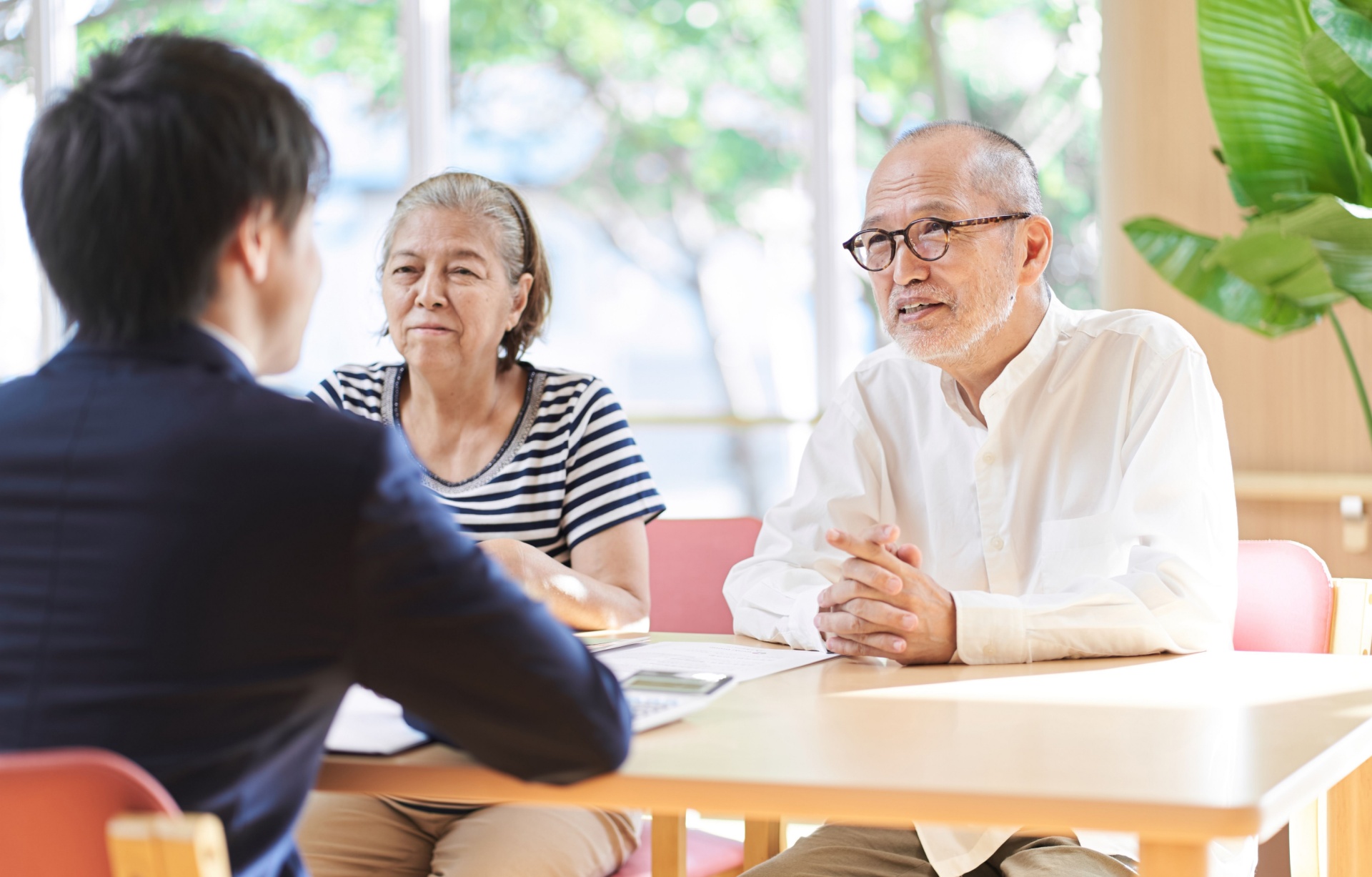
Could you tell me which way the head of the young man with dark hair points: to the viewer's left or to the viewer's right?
to the viewer's right

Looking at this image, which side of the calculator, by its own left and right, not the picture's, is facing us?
front

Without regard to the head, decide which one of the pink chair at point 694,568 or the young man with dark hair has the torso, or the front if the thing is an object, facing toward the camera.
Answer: the pink chair

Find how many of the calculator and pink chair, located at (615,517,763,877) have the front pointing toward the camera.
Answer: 2

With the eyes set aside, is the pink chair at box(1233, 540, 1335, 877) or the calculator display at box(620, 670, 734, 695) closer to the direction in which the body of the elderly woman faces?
the calculator display

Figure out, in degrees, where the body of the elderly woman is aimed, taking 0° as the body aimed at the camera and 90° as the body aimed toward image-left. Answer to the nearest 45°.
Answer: approximately 45°

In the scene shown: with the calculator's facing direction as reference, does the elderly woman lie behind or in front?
behind

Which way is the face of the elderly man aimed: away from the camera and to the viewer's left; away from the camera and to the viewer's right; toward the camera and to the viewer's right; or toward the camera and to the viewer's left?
toward the camera and to the viewer's left

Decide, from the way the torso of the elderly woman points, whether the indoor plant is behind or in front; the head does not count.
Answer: behind

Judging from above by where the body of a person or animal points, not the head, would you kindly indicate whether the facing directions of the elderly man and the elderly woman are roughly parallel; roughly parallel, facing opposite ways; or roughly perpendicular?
roughly parallel

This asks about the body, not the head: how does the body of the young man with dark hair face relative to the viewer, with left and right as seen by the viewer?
facing away from the viewer and to the right of the viewer

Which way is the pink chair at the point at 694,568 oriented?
toward the camera
